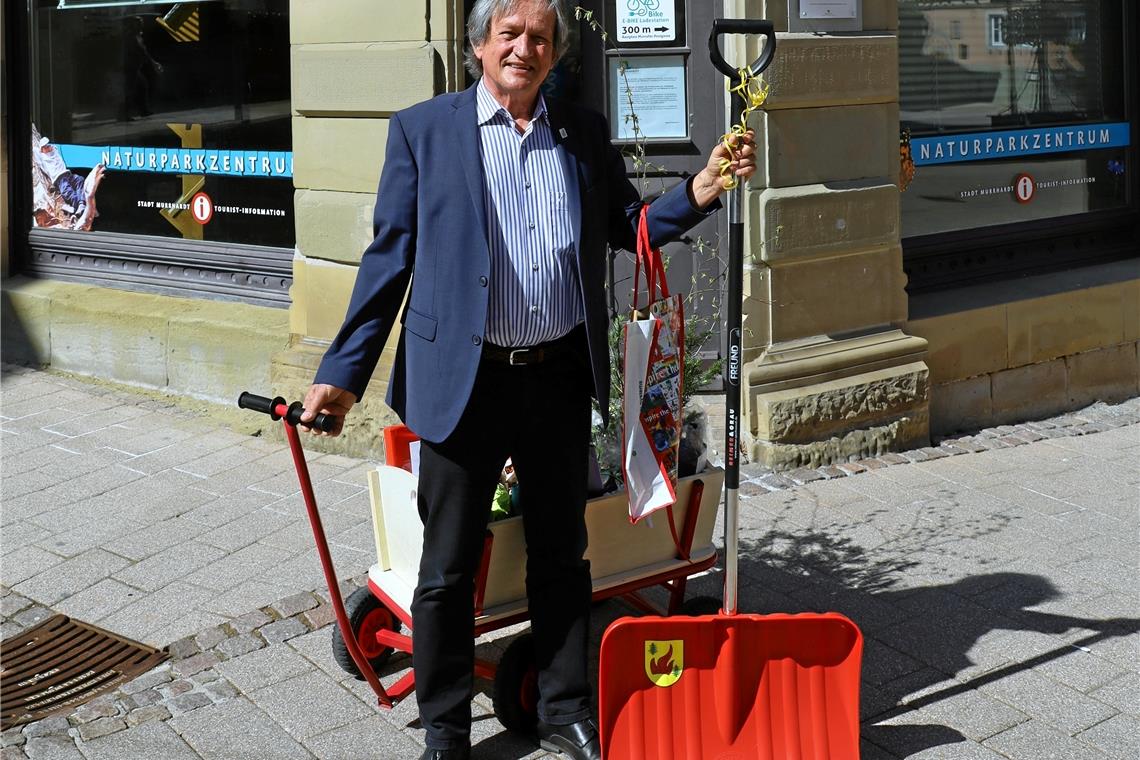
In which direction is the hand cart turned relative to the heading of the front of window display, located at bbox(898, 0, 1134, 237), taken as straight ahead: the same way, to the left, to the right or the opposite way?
to the right

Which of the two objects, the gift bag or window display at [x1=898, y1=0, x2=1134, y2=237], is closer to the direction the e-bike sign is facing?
the gift bag

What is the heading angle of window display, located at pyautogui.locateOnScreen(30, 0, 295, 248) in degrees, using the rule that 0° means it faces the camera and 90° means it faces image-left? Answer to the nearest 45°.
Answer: approximately 45°

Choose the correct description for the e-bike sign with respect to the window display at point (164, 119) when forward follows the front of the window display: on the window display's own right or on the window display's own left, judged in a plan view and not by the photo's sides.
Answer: on the window display's own left

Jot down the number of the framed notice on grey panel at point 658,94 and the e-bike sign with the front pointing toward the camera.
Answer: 2

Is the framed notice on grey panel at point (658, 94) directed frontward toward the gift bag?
yes

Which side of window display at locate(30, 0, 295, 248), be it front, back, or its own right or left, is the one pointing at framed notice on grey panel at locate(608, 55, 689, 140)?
left
